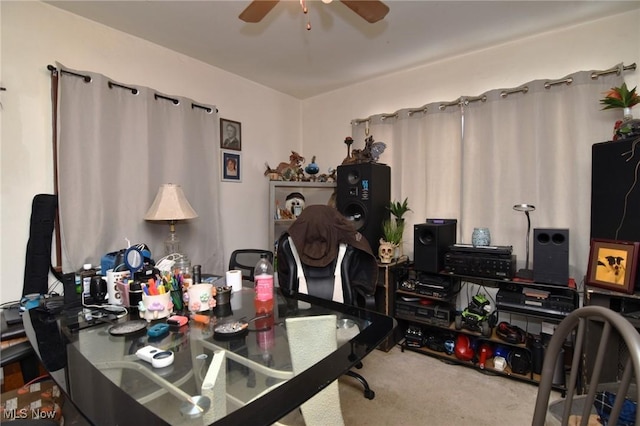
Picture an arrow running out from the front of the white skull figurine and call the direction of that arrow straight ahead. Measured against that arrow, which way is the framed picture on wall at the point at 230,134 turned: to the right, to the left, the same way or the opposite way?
to the left

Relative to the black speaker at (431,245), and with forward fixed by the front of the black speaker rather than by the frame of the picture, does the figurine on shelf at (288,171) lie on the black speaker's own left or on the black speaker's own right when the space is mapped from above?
on the black speaker's own right

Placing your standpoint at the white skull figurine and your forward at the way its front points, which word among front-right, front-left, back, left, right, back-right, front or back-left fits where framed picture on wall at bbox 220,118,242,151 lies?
right

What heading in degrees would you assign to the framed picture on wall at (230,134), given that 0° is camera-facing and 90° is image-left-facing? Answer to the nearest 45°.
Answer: approximately 315°

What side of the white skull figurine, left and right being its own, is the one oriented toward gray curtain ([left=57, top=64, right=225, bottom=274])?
right

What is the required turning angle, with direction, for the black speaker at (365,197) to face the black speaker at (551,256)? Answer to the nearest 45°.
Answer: approximately 90° to its left

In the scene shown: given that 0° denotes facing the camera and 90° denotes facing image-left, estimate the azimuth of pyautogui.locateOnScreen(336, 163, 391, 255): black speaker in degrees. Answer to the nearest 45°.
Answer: approximately 45°

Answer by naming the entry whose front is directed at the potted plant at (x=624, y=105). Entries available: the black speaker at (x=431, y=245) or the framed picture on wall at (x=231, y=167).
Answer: the framed picture on wall

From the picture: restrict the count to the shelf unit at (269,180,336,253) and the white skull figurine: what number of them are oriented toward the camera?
2
